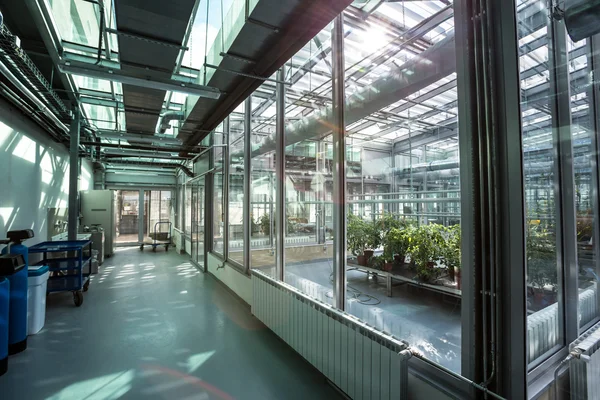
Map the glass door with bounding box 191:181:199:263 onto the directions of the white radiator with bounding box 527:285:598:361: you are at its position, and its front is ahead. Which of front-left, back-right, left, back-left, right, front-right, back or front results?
back-right

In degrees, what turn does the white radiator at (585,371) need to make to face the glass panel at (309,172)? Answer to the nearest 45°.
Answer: approximately 135° to its right

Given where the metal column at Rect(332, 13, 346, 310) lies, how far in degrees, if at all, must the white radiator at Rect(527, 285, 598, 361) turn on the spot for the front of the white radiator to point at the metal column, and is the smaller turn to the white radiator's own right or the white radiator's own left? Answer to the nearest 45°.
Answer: approximately 135° to the white radiator's own right

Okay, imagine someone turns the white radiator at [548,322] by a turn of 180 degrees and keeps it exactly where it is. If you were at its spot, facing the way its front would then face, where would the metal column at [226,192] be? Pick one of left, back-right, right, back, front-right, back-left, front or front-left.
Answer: front-left

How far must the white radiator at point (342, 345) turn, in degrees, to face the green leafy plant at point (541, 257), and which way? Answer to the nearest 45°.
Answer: approximately 135° to its left

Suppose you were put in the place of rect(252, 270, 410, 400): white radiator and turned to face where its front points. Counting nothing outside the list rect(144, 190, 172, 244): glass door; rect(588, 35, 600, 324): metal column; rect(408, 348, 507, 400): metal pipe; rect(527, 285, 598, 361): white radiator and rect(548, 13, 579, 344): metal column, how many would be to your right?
1

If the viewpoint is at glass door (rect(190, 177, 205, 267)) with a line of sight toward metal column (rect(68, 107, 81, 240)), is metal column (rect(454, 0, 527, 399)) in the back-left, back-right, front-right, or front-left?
front-left

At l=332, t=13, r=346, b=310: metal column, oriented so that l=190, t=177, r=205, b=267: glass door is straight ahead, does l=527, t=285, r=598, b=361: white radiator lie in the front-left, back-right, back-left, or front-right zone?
back-right

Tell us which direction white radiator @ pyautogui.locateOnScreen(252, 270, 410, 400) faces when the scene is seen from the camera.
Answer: facing the viewer and to the left of the viewer

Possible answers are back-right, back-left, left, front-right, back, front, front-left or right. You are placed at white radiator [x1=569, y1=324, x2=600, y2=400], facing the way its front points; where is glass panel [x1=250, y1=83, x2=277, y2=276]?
back-right

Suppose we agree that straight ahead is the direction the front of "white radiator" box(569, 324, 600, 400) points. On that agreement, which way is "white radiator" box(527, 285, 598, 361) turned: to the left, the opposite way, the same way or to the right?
the same way

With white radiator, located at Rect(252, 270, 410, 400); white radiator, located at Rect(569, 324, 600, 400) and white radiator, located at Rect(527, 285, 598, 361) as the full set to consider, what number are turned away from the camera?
0
